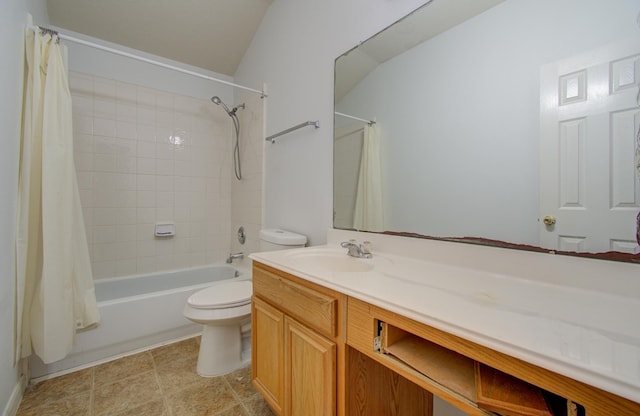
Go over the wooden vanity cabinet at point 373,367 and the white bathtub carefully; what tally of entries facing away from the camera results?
0

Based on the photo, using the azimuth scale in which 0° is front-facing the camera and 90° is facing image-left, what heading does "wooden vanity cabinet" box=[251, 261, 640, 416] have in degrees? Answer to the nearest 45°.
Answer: approximately 45°

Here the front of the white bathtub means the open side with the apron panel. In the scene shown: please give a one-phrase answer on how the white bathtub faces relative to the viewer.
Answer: facing the viewer and to the right of the viewer

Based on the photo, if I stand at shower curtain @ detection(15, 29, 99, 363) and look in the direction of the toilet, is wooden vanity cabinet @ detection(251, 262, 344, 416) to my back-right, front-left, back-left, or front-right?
front-right

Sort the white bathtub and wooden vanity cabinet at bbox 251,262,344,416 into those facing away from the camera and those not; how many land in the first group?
0

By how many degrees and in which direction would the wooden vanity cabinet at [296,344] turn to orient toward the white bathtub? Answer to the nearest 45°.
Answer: approximately 90° to its right
